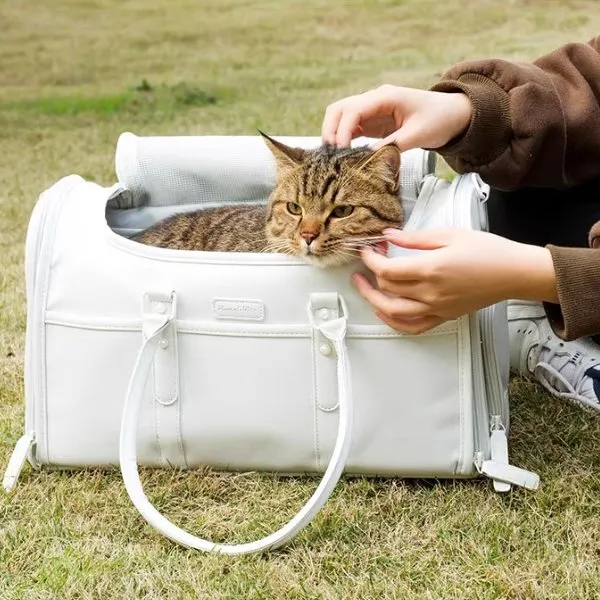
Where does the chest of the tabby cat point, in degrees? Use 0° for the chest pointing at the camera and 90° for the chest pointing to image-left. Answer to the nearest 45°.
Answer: approximately 315°
